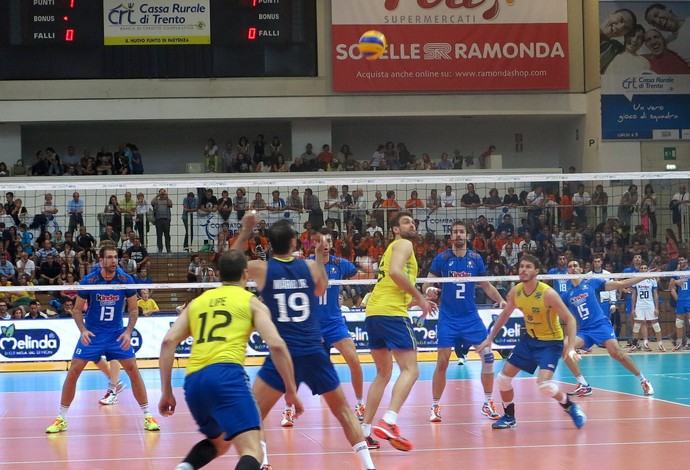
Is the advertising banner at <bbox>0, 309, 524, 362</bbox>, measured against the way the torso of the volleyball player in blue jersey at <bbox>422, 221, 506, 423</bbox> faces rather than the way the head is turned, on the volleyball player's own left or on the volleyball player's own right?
on the volleyball player's own right

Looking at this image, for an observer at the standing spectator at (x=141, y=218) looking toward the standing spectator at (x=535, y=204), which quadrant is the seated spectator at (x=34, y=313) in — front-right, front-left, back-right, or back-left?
back-right

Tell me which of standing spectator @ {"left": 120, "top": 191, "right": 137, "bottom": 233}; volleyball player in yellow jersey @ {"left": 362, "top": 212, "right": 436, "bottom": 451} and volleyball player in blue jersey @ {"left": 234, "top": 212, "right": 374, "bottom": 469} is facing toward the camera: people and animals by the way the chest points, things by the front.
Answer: the standing spectator

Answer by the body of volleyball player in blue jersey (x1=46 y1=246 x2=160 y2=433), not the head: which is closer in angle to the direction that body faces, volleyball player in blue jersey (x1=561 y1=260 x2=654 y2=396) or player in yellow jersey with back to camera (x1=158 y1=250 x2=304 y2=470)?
the player in yellow jersey with back to camera

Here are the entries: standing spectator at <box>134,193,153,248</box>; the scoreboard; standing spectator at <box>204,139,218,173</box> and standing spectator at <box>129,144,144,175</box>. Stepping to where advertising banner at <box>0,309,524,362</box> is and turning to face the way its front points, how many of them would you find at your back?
4

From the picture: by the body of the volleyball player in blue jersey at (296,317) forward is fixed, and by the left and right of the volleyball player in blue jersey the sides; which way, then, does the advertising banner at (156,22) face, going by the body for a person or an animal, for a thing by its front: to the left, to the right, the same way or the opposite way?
the opposite way

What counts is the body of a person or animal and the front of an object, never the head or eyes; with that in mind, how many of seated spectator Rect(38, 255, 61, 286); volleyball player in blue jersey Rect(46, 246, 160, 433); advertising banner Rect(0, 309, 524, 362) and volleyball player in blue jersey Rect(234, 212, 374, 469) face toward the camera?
3

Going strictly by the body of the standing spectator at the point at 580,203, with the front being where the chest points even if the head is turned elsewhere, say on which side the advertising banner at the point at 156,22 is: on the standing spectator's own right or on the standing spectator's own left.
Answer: on the standing spectator's own right

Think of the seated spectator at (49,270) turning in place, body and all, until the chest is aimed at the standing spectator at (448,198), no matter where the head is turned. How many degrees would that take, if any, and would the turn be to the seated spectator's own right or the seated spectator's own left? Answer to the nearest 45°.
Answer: approximately 90° to the seated spectator's own left

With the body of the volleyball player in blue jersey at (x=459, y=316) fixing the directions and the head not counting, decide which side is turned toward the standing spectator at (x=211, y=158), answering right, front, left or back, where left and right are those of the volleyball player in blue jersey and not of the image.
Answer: back

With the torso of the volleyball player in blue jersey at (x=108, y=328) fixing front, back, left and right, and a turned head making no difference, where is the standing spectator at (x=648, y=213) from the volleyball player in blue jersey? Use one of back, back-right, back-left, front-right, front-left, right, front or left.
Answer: back-left

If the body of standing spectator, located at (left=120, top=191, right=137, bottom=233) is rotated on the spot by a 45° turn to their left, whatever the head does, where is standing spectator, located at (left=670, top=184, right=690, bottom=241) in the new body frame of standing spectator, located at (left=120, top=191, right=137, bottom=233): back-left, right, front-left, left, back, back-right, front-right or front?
front-left
